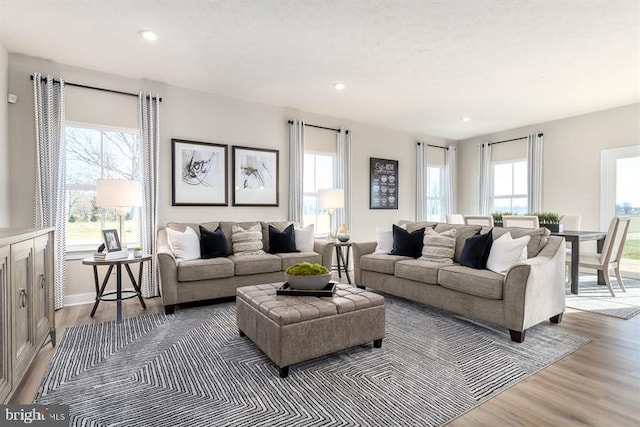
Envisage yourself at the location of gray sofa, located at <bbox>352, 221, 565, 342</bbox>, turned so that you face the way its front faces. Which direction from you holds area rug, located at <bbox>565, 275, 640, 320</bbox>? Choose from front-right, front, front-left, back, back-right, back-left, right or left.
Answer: back

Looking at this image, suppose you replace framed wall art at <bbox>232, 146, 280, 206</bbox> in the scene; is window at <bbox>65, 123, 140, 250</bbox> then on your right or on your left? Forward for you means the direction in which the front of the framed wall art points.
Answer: on your right

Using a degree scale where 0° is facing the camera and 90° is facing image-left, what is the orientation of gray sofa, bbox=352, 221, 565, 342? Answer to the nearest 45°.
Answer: approximately 45°

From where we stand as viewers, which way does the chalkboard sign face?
facing the viewer and to the right of the viewer

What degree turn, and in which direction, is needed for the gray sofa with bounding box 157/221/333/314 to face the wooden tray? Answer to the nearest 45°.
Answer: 0° — it already faces it

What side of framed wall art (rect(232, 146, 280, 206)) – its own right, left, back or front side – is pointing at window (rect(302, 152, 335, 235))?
left

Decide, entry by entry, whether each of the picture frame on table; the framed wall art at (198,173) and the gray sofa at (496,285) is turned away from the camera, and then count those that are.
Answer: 0

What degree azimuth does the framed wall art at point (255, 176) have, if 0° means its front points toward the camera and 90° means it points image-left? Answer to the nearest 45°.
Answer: approximately 315°

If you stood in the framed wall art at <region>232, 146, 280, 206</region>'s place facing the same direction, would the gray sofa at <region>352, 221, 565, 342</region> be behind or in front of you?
in front

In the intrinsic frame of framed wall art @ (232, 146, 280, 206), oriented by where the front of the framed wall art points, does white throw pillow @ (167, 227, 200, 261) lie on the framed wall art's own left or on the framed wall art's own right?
on the framed wall art's own right

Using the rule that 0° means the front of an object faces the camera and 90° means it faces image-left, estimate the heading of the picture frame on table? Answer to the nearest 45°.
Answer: approximately 315°

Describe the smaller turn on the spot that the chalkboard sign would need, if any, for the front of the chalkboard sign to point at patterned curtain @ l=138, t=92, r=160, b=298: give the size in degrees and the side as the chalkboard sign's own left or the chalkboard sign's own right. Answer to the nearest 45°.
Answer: approximately 90° to the chalkboard sign's own right

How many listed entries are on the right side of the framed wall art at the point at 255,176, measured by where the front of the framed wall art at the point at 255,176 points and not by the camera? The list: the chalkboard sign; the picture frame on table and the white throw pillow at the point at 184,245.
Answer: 2

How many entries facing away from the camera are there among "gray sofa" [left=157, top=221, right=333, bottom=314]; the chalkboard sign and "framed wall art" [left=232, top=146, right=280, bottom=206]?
0

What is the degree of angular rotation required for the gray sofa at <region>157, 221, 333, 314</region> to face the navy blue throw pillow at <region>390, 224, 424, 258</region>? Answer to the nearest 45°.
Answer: approximately 45° to its left

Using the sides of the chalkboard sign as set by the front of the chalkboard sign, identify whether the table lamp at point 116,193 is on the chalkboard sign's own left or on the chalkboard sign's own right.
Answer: on the chalkboard sign's own right

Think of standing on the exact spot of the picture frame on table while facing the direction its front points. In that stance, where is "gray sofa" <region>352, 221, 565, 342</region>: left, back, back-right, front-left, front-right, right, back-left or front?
front

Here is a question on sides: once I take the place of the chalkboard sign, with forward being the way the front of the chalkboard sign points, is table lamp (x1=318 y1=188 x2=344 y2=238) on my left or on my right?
on my right

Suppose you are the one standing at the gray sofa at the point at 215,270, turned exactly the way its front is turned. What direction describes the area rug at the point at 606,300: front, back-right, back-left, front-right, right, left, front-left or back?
front-left

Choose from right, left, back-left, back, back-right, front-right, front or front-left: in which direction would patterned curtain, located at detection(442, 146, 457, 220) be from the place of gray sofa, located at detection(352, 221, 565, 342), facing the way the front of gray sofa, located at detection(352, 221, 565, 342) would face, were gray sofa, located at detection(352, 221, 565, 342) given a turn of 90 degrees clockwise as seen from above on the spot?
front-right
